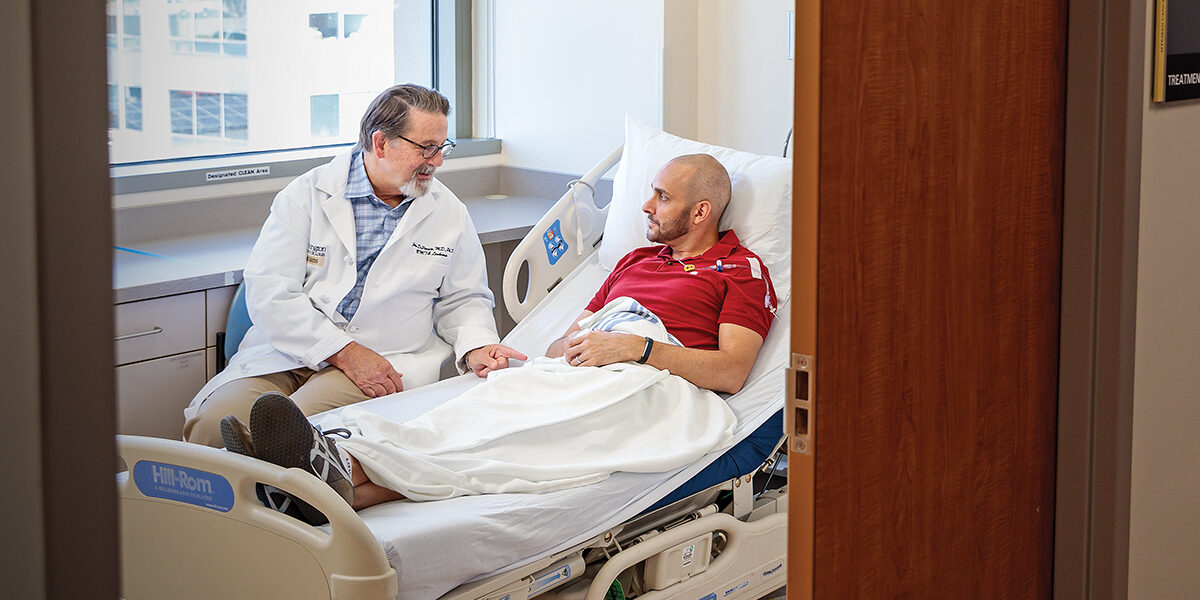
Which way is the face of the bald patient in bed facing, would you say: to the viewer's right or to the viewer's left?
to the viewer's left

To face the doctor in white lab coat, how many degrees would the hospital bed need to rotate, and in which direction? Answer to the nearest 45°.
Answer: approximately 135° to its right

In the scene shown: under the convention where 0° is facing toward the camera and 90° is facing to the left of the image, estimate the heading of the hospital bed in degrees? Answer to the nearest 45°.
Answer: approximately 45°

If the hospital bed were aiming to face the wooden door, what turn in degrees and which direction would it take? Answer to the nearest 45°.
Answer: approximately 90° to its left

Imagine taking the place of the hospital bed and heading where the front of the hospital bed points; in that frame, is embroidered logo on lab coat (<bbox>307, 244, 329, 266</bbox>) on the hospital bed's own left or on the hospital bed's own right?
on the hospital bed's own right
